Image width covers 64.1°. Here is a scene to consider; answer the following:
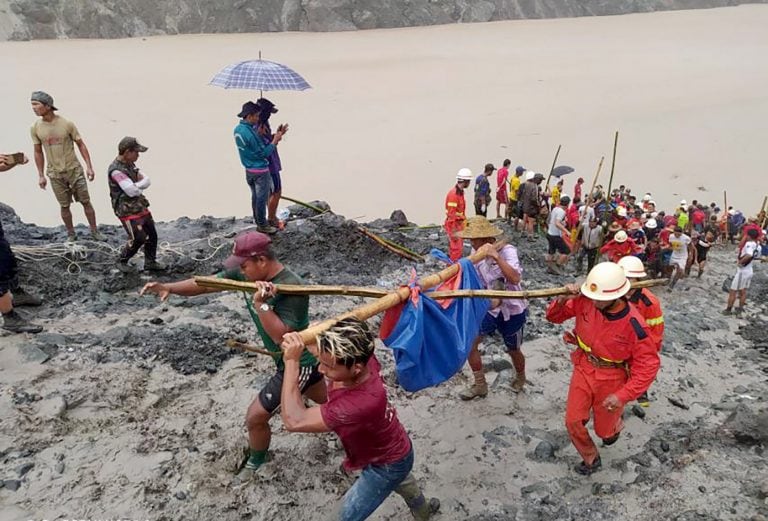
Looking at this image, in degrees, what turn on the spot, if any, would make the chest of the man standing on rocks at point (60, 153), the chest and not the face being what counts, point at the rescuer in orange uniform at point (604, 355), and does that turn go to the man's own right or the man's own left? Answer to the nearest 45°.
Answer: approximately 45° to the man's own left

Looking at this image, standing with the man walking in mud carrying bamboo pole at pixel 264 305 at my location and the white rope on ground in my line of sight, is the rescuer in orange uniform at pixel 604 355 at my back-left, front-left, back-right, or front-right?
back-right

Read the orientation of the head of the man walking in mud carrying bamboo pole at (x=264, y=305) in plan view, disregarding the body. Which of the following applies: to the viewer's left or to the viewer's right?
to the viewer's left

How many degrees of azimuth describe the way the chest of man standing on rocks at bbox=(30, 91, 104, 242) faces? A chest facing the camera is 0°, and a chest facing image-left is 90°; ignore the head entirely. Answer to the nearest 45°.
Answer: approximately 0°
